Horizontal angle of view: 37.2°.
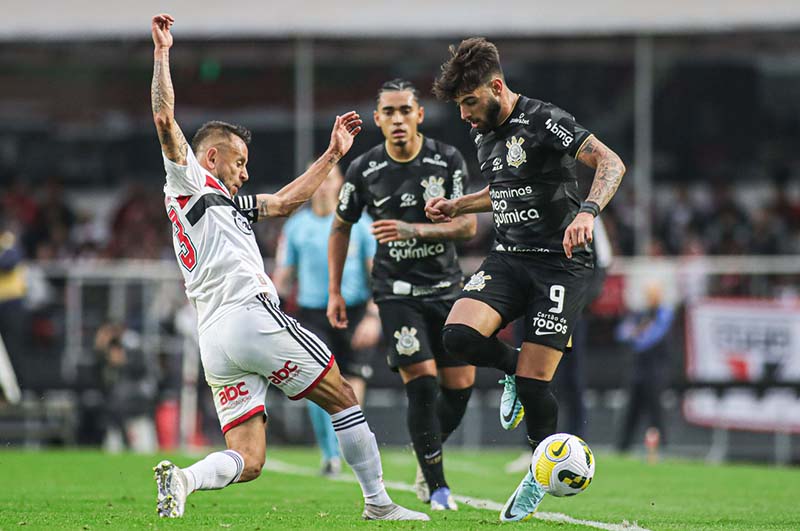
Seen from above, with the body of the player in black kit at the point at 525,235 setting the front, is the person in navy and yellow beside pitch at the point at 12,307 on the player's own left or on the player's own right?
on the player's own right

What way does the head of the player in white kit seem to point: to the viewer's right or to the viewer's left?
to the viewer's right

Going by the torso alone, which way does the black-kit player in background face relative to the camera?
toward the camera

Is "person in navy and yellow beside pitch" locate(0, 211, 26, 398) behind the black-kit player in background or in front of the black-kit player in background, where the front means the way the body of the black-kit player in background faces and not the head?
behind

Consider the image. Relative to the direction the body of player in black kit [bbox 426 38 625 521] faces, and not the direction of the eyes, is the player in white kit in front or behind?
in front

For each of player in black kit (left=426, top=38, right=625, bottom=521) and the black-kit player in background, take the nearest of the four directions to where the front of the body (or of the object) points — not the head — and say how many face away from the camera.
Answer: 0

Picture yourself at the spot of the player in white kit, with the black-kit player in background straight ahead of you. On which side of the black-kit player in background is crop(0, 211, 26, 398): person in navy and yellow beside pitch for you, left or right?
left

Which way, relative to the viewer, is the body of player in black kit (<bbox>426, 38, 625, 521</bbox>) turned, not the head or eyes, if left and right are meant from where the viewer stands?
facing the viewer and to the left of the viewer

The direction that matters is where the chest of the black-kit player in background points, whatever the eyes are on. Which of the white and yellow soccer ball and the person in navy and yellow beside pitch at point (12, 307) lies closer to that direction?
the white and yellow soccer ball

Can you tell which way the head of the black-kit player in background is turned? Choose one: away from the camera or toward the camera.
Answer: toward the camera

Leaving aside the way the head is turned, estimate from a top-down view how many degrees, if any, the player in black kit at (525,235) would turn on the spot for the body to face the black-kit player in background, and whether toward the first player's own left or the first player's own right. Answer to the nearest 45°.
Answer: approximately 90° to the first player's own right

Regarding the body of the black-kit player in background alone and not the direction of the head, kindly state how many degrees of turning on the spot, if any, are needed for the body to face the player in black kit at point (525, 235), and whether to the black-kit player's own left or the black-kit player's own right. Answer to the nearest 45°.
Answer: approximately 45° to the black-kit player's own left
